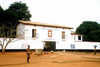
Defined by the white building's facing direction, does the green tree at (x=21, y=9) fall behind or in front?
behind

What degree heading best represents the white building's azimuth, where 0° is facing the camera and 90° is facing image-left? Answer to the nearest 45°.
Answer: approximately 315°
